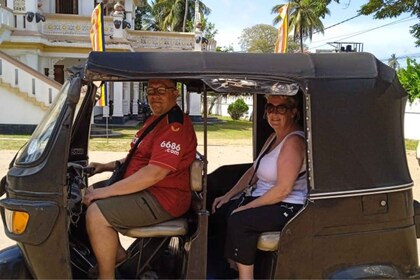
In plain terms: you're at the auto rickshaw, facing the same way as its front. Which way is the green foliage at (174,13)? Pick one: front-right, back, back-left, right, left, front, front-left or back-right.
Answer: right

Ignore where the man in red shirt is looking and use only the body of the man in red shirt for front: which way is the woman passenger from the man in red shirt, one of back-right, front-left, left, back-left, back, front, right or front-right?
back

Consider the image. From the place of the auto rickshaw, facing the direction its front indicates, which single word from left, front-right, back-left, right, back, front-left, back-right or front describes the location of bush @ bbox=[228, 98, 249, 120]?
right

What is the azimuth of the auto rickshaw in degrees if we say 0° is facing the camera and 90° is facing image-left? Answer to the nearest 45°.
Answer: approximately 90°

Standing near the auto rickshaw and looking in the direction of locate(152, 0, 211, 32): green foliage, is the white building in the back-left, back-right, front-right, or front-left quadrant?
front-left

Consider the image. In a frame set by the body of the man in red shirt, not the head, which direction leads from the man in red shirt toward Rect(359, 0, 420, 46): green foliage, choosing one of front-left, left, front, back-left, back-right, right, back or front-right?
back-right

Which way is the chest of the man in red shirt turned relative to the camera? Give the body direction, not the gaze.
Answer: to the viewer's left
